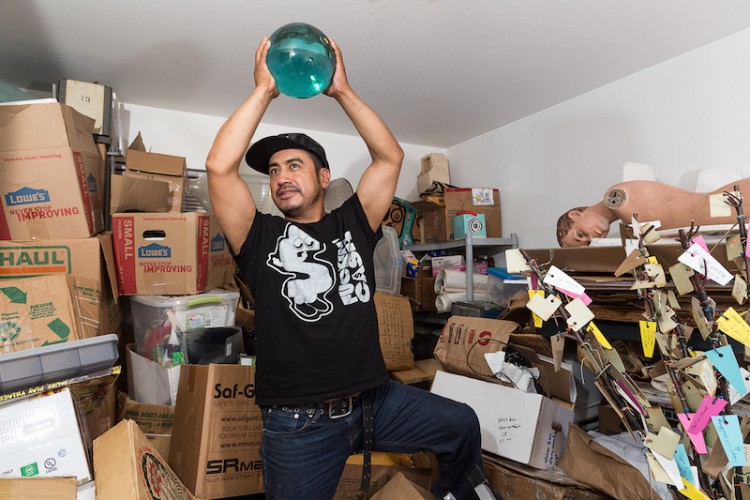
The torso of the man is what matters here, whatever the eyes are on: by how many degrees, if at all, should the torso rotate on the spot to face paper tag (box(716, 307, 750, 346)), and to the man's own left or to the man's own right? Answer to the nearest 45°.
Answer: approximately 45° to the man's own left

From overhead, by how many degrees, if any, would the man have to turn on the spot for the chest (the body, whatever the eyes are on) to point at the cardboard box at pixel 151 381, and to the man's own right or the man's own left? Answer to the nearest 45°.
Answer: approximately 135° to the man's own right

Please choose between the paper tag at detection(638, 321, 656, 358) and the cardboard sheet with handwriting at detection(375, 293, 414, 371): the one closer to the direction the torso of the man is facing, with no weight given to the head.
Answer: the paper tag

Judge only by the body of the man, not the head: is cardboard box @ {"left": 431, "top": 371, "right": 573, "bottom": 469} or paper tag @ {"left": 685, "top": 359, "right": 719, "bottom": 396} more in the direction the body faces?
the paper tag

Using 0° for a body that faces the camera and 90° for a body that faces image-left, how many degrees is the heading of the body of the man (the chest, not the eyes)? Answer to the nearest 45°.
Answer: approximately 0°

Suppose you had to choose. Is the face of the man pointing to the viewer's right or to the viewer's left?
to the viewer's left

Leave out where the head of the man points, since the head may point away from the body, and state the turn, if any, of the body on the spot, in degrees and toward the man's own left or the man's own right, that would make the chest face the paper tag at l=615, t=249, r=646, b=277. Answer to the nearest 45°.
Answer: approximately 45° to the man's own left

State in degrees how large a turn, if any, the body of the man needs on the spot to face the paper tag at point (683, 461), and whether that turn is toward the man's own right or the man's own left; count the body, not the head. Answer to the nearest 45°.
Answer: approximately 45° to the man's own left

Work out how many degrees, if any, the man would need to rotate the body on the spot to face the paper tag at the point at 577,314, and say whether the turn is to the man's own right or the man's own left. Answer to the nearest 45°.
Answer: approximately 45° to the man's own left
